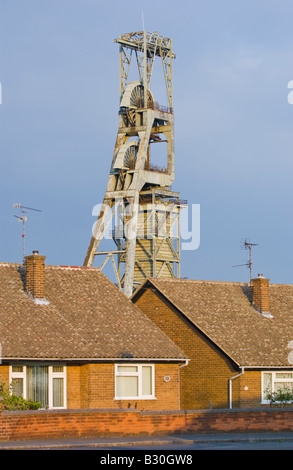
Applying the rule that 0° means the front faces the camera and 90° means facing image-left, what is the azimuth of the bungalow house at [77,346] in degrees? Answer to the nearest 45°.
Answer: approximately 0°

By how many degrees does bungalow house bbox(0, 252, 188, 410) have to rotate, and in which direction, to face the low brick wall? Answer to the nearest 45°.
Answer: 0° — it already faces it

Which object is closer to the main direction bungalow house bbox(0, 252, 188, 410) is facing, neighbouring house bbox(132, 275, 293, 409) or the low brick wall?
the low brick wall

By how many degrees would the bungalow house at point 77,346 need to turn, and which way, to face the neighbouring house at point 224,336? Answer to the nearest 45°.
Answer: approximately 135° to its left
